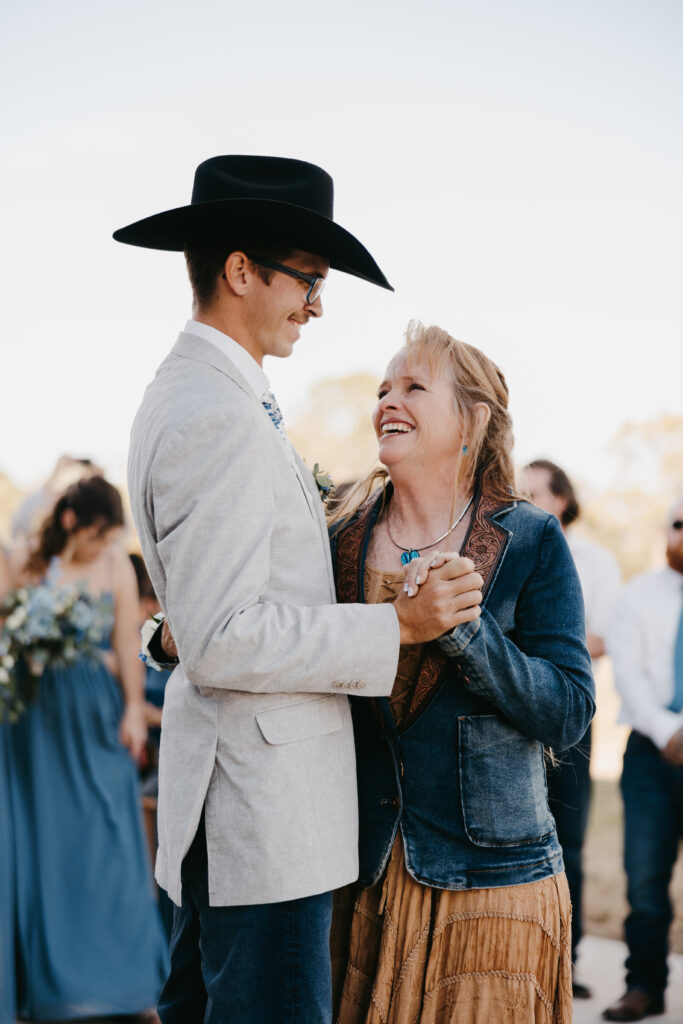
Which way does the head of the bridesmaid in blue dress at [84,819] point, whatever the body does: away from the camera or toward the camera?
toward the camera

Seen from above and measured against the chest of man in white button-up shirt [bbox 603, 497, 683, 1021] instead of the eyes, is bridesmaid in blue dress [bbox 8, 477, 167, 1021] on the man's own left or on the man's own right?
on the man's own right
